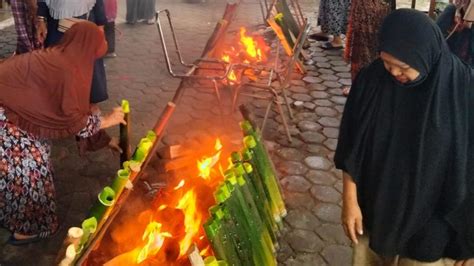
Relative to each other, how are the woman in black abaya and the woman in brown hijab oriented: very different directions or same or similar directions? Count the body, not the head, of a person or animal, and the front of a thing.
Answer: very different directions

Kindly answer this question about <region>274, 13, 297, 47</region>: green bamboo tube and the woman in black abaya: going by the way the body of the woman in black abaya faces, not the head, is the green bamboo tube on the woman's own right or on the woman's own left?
on the woman's own right

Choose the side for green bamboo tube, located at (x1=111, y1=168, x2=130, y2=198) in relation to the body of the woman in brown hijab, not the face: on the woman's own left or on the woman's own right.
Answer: on the woman's own right

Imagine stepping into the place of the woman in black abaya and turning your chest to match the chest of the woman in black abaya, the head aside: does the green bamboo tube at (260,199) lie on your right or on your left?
on your right

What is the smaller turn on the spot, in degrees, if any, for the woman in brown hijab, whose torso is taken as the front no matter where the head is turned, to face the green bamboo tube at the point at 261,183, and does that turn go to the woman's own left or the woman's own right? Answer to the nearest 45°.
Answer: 0° — they already face it

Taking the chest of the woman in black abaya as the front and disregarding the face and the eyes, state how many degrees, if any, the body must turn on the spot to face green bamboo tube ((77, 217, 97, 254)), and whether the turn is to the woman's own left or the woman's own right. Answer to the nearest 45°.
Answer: approximately 45° to the woman's own right

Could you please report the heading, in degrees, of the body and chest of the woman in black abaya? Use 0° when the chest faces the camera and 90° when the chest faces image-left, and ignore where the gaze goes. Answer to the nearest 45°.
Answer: approximately 45°

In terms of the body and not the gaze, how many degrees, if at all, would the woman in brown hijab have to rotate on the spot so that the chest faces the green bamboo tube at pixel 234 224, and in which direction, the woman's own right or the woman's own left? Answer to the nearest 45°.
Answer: approximately 45° to the woman's own right

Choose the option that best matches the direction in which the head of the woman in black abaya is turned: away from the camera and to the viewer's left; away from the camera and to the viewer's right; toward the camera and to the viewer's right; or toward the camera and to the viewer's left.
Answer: toward the camera and to the viewer's left

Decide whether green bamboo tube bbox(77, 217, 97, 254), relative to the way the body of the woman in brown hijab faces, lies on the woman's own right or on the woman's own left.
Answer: on the woman's own right

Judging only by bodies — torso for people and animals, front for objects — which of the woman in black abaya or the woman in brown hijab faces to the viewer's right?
the woman in brown hijab

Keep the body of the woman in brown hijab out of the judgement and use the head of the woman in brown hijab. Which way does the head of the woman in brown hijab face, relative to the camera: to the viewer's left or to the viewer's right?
to the viewer's right

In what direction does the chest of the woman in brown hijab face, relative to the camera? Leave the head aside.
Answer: to the viewer's right
